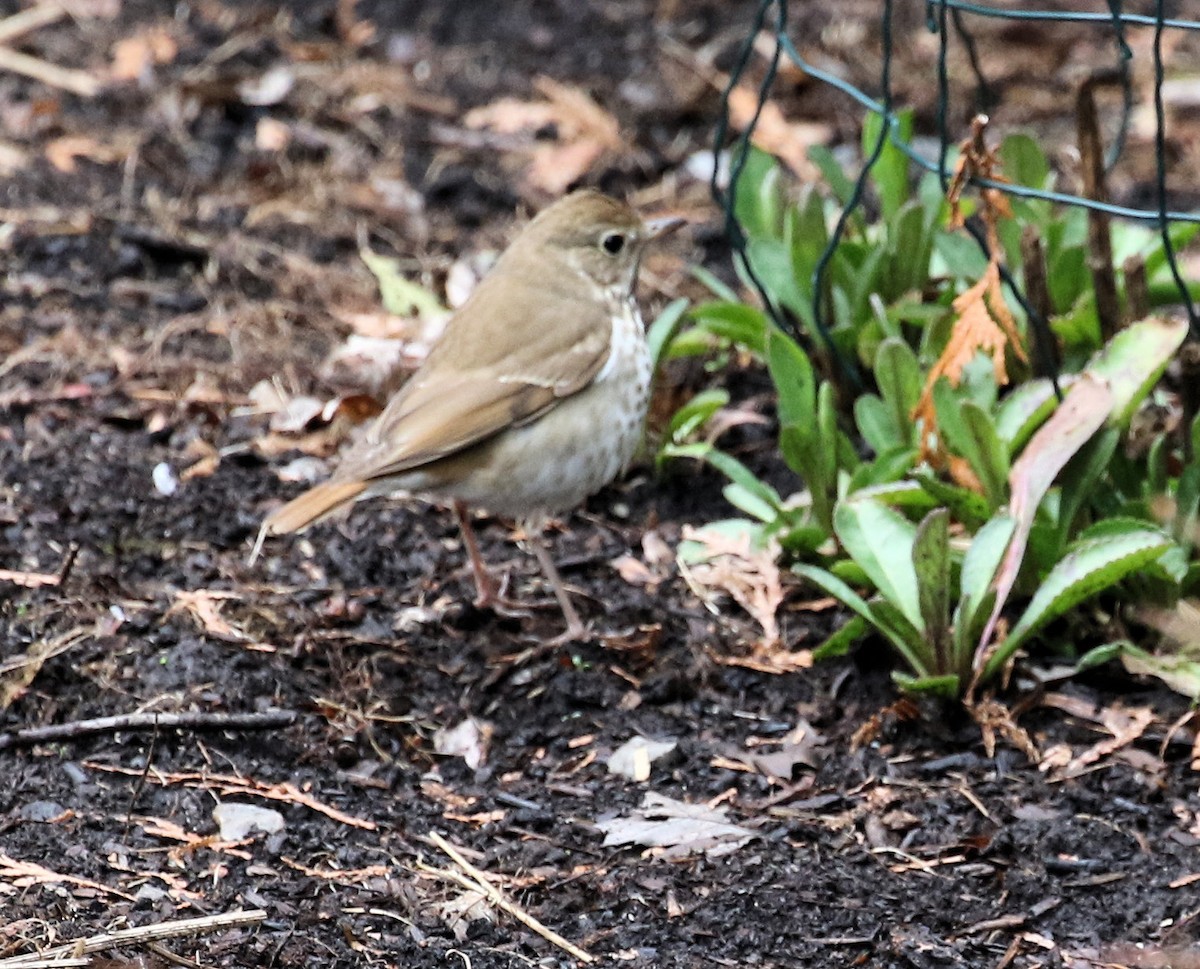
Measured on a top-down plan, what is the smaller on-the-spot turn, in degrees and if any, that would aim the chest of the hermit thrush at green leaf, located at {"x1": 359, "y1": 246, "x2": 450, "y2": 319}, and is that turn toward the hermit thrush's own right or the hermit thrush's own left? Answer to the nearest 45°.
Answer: approximately 90° to the hermit thrush's own left

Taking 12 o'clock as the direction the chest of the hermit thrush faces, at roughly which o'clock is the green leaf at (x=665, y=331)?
The green leaf is roughly at 10 o'clock from the hermit thrush.

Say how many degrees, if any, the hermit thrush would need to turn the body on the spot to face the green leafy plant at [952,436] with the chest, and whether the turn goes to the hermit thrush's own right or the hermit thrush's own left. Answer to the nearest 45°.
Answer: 0° — it already faces it

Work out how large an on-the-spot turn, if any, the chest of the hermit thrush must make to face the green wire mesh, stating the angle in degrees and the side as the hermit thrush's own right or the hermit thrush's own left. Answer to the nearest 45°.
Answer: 0° — it already faces it

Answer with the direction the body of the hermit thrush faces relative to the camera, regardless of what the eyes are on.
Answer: to the viewer's right

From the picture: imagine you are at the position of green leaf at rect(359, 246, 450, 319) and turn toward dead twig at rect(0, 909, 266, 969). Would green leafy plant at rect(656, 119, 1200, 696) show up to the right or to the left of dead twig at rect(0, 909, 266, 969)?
left

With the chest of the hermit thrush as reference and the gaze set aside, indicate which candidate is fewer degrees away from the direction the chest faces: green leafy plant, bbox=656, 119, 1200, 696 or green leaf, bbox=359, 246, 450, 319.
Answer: the green leafy plant

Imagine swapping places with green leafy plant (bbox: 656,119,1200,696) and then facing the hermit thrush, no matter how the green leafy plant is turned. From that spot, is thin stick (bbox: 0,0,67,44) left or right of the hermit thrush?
right

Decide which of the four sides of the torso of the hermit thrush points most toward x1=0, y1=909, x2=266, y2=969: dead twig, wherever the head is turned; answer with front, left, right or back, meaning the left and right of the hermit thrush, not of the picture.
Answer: right

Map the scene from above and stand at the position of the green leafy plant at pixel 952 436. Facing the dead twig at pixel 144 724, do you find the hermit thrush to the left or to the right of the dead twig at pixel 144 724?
right

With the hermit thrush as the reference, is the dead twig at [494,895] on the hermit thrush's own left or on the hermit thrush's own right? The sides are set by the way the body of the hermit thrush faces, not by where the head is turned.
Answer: on the hermit thrush's own right

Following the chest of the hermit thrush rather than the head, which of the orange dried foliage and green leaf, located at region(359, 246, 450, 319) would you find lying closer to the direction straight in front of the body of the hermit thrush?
the orange dried foliage
